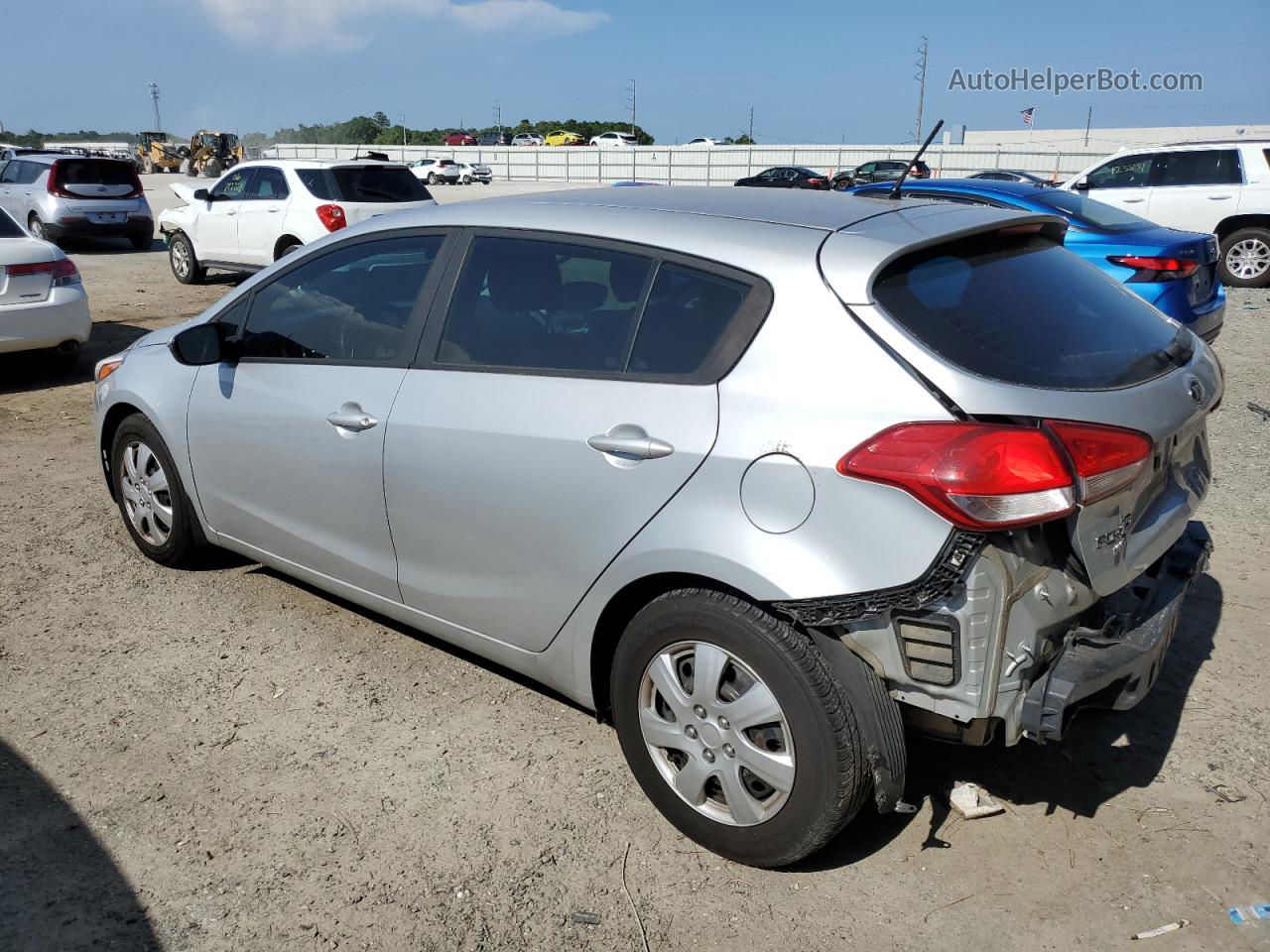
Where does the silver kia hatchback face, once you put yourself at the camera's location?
facing away from the viewer and to the left of the viewer

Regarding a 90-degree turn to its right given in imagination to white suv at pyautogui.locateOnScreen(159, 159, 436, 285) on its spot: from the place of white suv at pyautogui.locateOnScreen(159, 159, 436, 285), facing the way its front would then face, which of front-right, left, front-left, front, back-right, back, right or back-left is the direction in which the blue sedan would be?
right

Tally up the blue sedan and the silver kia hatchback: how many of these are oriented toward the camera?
0

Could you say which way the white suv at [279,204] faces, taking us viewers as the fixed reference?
facing away from the viewer and to the left of the viewer

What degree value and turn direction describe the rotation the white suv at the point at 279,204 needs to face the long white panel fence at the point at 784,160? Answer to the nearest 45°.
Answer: approximately 90° to its right

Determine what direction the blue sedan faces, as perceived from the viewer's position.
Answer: facing away from the viewer and to the left of the viewer

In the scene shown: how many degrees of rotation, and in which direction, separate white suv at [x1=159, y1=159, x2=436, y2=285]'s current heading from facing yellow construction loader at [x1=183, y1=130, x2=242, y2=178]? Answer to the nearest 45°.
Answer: approximately 45° to its right

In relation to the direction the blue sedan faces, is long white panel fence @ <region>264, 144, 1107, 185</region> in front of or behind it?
in front

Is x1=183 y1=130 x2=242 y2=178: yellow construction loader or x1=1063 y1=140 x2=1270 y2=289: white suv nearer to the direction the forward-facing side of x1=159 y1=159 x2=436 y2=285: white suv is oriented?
the yellow construction loader

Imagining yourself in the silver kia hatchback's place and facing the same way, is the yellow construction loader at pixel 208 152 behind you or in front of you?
in front

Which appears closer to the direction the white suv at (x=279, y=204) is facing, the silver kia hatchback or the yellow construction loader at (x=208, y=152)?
the yellow construction loader

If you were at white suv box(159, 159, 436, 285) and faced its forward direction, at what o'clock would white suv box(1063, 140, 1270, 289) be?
white suv box(1063, 140, 1270, 289) is roughly at 5 o'clock from white suv box(159, 159, 436, 285).

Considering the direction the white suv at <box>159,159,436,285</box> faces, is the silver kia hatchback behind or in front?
behind

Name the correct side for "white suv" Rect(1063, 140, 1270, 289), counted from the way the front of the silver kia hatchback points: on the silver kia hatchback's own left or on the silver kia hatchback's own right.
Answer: on the silver kia hatchback's own right

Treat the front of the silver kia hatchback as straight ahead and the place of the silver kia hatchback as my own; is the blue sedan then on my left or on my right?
on my right
